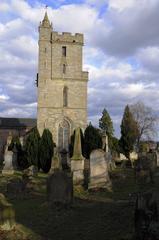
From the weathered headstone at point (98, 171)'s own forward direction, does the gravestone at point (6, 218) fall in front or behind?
in front

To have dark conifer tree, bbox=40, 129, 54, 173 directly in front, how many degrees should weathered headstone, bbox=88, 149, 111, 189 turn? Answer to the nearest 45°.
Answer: approximately 180°

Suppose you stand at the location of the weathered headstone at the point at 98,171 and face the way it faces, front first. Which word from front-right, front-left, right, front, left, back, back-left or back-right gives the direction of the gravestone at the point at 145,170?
back-left

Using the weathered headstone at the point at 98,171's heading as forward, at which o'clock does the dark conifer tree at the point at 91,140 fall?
The dark conifer tree is roughly at 6 o'clock from the weathered headstone.

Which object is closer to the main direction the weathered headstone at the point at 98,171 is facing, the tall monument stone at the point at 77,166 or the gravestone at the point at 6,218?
the gravestone

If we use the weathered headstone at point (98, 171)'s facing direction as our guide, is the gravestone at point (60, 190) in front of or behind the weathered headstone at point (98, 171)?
in front

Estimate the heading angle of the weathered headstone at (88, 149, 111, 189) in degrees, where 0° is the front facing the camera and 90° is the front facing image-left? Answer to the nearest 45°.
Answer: approximately 0°
